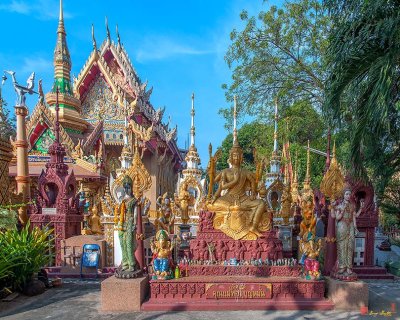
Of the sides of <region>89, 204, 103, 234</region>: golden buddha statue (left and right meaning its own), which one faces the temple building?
back

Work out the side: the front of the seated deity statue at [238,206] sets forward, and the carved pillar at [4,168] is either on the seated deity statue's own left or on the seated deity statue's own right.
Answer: on the seated deity statue's own right

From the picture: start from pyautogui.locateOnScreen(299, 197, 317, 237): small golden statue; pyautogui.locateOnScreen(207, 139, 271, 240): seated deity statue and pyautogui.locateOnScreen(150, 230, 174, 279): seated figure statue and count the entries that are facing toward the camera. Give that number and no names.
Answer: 3

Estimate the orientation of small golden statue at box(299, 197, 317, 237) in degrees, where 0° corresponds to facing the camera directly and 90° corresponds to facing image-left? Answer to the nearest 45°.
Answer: approximately 0°
